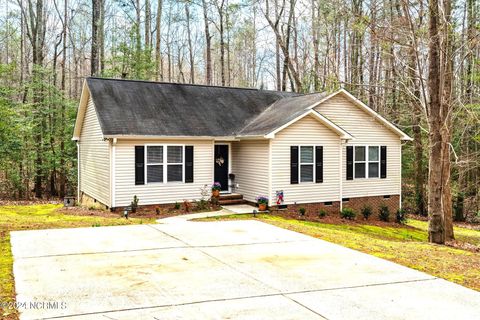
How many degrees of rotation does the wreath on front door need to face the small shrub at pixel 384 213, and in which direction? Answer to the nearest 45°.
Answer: approximately 90° to its left

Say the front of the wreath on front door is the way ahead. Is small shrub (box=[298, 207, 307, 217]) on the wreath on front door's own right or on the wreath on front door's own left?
on the wreath on front door's own left

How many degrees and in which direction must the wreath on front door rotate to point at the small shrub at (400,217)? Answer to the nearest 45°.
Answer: approximately 90° to its left

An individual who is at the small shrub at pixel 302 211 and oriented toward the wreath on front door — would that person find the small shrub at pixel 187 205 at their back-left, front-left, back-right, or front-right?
front-left

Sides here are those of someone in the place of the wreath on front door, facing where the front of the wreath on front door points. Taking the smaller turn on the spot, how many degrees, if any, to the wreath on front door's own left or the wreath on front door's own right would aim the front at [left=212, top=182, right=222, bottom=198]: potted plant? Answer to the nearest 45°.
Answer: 0° — it already faces it

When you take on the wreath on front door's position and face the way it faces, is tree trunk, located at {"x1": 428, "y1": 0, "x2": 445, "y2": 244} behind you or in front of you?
in front

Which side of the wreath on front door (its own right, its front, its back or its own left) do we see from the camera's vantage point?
front

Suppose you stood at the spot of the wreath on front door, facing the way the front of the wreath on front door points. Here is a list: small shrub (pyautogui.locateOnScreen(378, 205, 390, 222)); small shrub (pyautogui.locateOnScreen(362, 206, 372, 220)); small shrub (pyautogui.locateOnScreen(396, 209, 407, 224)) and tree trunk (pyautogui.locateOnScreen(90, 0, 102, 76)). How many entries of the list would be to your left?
3

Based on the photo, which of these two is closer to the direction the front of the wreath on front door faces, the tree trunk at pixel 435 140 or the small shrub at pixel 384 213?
the tree trunk

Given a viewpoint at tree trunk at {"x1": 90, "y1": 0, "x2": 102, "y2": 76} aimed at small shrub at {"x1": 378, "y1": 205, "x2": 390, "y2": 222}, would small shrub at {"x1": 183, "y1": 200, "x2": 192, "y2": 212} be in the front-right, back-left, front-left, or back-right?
front-right

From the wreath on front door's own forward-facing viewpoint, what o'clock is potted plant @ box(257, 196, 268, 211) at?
The potted plant is roughly at 11 o'clock from the wreath on front door.

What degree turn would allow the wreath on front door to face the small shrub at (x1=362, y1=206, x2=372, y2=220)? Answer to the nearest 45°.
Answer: approximately 90° to its left

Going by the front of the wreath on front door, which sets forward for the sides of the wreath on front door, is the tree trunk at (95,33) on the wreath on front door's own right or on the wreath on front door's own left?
on the wreath on front door's own right

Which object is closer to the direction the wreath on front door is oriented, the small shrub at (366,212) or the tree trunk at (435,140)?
the tree trunk

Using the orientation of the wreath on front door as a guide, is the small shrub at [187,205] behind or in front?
in front
